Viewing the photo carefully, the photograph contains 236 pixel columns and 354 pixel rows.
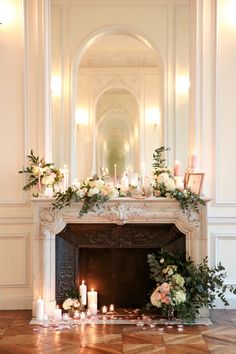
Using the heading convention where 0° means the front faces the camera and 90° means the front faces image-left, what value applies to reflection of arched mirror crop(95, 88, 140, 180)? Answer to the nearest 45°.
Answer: approximately 0°

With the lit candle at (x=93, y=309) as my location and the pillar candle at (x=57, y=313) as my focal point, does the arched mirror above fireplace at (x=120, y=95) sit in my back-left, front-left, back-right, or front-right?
back-right

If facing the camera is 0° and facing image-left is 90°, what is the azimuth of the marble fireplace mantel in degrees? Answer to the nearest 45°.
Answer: approximately 0°

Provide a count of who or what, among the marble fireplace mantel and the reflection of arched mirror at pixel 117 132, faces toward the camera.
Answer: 2
